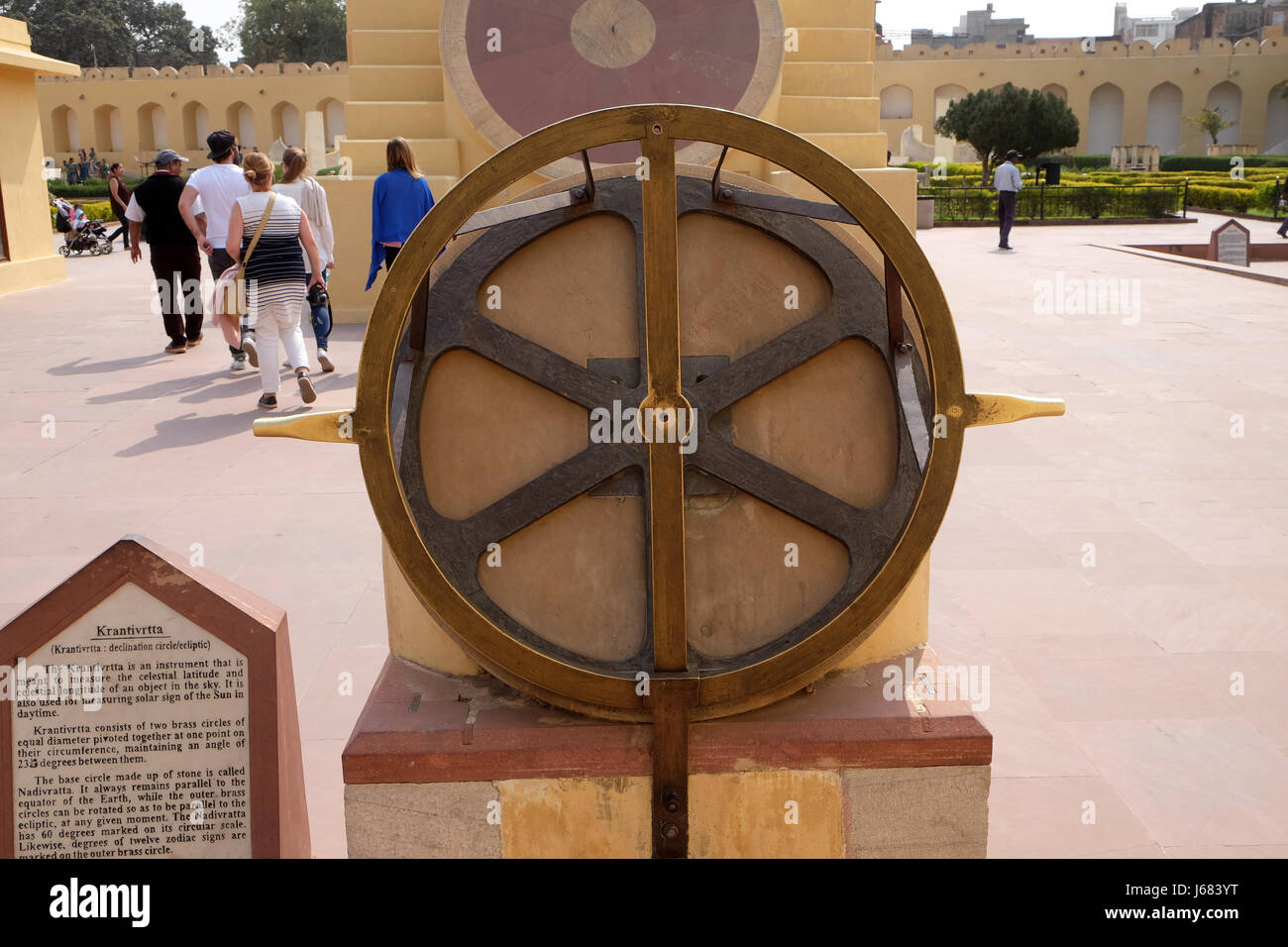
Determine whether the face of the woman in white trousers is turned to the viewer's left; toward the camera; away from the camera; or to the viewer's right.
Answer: away from the camera

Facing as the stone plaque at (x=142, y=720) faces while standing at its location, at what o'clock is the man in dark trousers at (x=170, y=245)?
The man in dark trousers is roughly at 6 o'clock from the stone plaque.

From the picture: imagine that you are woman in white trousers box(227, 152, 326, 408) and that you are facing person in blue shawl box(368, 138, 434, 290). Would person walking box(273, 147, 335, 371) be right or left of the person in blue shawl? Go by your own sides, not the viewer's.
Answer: left

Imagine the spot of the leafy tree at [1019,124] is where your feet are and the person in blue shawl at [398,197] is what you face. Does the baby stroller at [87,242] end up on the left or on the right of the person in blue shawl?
right

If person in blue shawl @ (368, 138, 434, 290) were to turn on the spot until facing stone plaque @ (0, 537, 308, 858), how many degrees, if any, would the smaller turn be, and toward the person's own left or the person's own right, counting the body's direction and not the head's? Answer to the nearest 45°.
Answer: approximately 180°

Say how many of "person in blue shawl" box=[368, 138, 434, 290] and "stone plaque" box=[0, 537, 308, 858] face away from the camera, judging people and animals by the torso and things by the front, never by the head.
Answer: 1

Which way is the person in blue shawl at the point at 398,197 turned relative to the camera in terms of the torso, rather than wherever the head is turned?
away from the camera

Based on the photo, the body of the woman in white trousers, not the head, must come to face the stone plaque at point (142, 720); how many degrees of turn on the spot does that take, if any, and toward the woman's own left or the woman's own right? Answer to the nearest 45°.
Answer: approximately 180°

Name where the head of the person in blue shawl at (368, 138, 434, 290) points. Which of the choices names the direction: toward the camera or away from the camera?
away from the camera

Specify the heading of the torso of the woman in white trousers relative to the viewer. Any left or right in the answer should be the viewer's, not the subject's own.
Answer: facing away from the viewer

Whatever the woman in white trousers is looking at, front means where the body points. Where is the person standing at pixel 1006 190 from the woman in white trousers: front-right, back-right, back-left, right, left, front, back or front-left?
front-right

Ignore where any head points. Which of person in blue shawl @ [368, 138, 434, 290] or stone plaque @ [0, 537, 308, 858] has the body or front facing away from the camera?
the person in blue shawl
